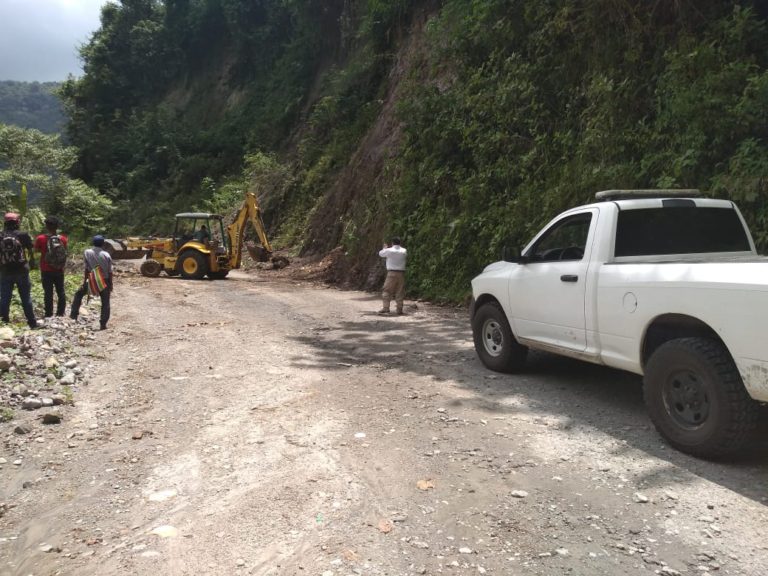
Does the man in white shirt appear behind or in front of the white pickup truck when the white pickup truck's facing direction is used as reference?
in front

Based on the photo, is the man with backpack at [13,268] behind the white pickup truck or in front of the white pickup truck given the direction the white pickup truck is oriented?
in front

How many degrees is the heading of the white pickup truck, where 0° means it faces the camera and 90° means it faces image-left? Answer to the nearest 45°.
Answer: approximately 135°

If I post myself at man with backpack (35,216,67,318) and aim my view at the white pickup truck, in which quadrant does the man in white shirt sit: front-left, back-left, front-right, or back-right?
front-left

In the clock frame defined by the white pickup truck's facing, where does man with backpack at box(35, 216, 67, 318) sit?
The man with backpack is roughly at 11 o'clock from the white pickup truck.

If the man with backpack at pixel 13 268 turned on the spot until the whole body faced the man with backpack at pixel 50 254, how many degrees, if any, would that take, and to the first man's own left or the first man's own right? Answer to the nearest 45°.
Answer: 0° — they already face them

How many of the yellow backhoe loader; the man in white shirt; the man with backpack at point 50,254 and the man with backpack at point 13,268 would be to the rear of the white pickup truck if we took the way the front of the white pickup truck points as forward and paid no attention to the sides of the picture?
0

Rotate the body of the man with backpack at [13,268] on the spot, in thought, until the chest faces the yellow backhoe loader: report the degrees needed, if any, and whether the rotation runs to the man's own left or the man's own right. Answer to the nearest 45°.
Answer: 0° — they already face it

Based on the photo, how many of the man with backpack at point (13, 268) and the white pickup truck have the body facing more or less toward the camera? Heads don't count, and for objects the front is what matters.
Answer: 0

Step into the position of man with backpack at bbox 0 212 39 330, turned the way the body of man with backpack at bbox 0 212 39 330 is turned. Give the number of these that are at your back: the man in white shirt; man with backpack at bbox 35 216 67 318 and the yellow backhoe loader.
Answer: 0

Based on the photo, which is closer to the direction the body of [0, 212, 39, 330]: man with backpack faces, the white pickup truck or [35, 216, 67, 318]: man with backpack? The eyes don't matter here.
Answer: the man with backpack

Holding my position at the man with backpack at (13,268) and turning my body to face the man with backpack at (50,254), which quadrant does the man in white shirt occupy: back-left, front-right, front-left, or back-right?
front-right

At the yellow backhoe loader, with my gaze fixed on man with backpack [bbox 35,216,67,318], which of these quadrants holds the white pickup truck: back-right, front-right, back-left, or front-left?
front-left

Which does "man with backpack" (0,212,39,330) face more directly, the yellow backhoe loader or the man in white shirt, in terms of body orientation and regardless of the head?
the yellow backhoe loader

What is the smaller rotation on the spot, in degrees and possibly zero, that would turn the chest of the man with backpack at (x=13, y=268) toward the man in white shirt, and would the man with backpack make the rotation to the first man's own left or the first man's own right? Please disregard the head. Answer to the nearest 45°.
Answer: approximately 45° to the first man's own right

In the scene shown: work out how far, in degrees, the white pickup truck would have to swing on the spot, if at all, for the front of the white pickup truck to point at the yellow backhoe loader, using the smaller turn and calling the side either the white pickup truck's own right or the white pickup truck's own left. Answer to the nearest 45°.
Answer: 0° — it already faces it

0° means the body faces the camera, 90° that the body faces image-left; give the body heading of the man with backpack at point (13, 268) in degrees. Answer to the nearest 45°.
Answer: approximately 225°
